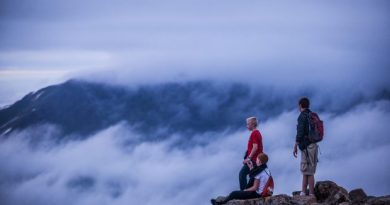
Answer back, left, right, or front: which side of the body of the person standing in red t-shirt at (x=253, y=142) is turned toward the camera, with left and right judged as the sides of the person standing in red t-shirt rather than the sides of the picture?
left

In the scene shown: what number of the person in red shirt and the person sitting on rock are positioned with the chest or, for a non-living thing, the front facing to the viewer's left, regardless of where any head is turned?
2

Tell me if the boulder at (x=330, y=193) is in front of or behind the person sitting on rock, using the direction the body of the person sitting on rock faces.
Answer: behind

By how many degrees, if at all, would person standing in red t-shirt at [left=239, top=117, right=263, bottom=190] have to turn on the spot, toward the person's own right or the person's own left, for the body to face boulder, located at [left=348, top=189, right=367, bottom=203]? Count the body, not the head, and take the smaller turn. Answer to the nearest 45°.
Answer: approximately 135° to the person's own right

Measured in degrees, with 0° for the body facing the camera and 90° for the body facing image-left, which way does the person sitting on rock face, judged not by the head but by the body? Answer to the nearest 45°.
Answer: approximately 90°

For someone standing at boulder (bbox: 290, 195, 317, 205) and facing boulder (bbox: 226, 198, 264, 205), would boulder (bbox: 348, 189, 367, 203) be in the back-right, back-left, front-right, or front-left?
back-right

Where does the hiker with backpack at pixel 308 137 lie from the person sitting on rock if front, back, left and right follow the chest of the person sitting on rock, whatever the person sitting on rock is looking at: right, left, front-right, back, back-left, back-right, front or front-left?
back
